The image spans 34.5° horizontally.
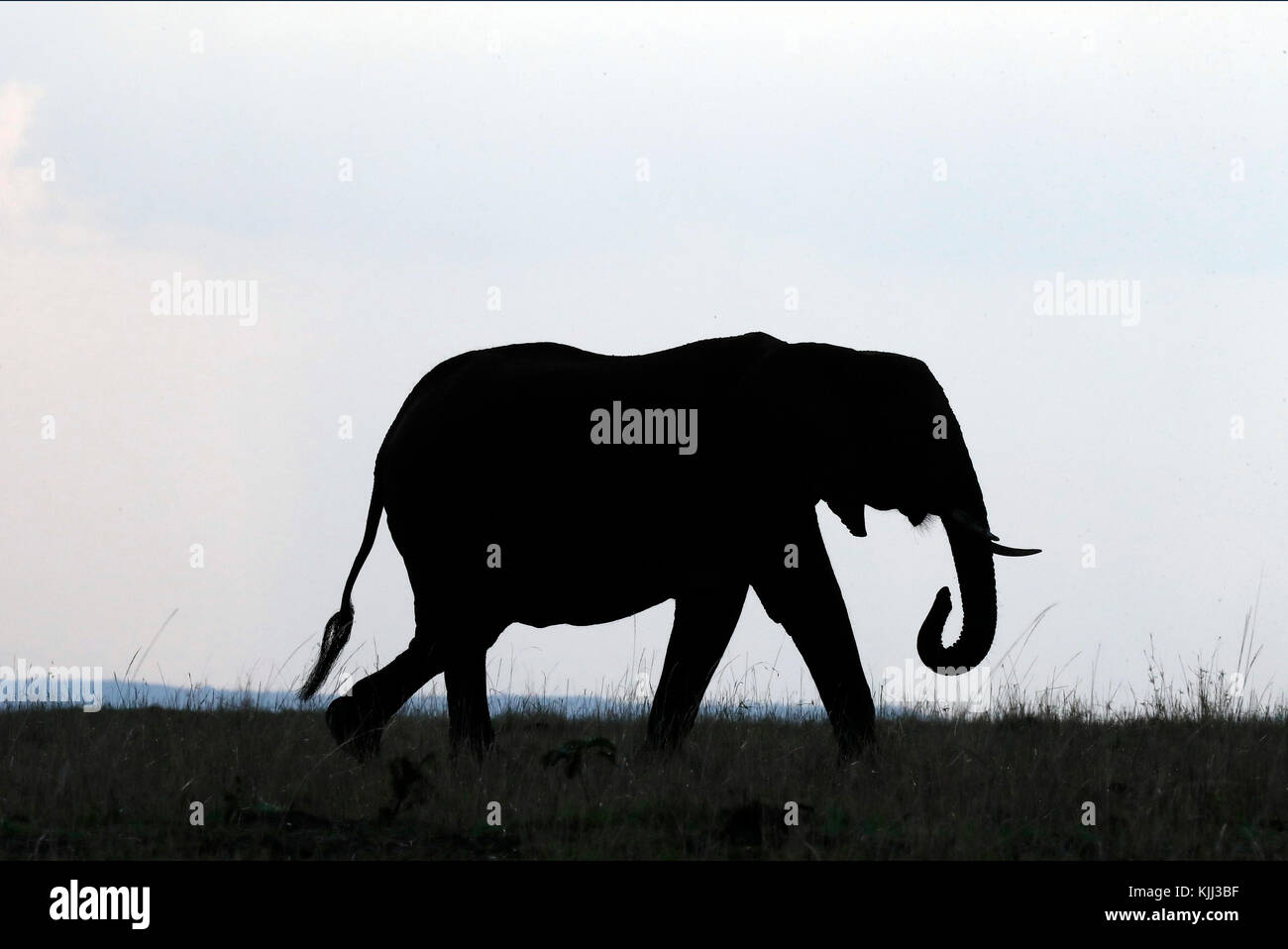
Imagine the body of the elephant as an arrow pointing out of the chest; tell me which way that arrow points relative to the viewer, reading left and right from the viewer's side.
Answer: facing to the right of the viewer
